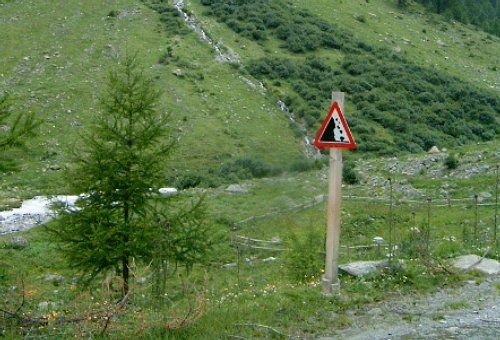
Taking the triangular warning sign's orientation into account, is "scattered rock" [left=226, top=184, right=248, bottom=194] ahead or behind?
behind

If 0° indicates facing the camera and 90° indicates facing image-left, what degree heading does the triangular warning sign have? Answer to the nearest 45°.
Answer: approximately 0°

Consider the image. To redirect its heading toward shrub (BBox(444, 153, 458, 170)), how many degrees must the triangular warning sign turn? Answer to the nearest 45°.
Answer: approximately 180°

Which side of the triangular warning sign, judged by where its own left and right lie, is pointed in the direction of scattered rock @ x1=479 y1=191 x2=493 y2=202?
back

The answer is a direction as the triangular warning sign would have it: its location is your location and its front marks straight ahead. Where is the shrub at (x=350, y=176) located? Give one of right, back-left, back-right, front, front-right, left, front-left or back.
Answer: back
